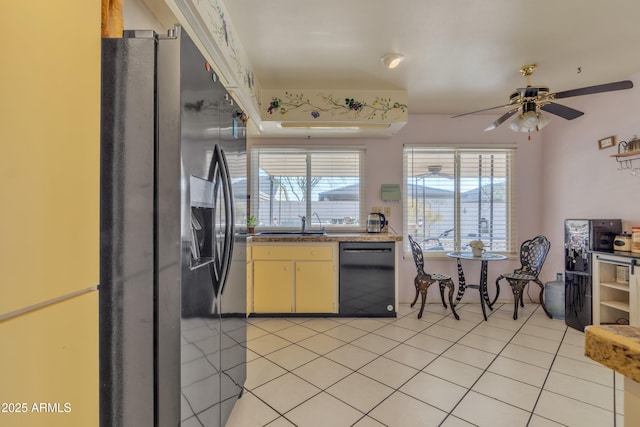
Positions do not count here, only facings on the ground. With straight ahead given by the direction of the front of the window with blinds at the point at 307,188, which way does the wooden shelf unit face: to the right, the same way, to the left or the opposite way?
to the right

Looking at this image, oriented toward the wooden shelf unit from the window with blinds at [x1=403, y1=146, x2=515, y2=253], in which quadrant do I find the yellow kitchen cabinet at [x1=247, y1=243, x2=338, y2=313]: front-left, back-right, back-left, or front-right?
back-right

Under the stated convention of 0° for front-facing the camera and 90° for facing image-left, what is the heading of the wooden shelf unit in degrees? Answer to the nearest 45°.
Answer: approximately 45°

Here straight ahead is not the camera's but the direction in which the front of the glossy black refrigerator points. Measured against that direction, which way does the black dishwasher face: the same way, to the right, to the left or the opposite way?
to the right

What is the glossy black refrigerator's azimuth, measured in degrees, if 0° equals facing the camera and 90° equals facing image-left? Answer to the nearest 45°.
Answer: approximately 315°

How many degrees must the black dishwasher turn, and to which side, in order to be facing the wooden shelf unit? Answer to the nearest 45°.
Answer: approximately 90° to its left

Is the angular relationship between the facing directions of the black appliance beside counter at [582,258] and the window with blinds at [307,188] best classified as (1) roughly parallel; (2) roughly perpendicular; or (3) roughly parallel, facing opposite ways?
roughly perpendicular

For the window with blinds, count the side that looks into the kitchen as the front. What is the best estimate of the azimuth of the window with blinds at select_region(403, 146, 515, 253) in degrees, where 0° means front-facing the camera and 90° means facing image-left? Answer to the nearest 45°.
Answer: approximately 0°

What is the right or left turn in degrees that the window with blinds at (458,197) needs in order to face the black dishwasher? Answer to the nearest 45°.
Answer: approximately 45° to its right

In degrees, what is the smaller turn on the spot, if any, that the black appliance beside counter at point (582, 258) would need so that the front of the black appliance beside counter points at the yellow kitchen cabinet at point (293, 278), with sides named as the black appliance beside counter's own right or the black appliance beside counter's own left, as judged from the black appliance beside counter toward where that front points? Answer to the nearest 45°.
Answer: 0° — it already faces it

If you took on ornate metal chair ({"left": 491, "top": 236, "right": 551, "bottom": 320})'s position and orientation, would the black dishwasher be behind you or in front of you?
in front
